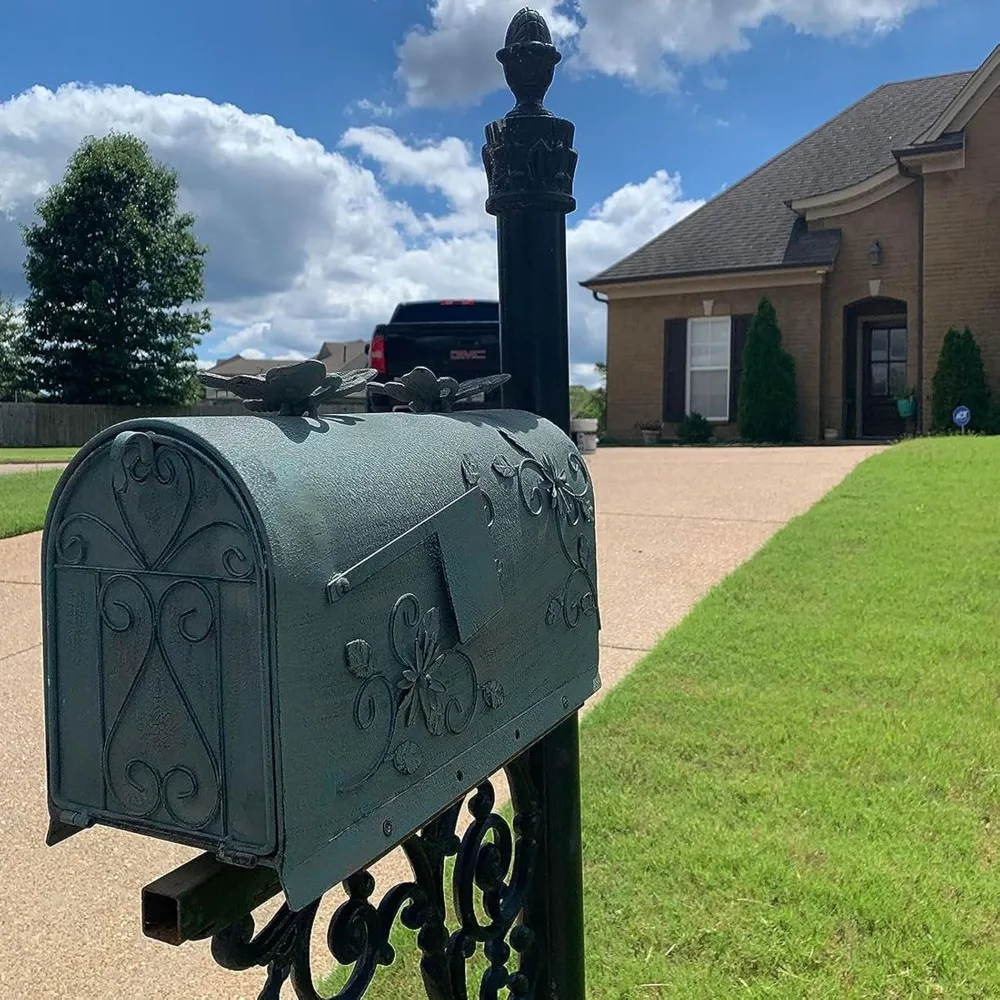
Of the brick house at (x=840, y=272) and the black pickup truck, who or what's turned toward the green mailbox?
the brick house

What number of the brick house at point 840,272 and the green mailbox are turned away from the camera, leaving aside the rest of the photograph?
0

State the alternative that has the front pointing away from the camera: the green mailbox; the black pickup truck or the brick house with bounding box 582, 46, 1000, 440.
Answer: the black pickup truck

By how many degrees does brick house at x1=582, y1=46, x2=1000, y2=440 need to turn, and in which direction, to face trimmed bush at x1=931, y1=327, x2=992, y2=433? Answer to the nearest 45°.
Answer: approximately 45° to its left

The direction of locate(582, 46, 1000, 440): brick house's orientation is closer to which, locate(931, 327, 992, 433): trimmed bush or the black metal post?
the black metal post

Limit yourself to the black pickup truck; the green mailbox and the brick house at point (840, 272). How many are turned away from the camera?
1

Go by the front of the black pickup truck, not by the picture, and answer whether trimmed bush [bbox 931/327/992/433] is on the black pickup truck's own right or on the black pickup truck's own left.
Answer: on the black pickup truck's own right

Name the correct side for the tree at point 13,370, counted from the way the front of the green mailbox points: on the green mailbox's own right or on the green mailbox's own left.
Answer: on the green mailbox's own right

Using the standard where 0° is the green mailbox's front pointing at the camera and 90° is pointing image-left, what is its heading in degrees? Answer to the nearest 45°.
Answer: approximately 45°

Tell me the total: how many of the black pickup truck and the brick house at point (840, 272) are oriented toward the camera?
1

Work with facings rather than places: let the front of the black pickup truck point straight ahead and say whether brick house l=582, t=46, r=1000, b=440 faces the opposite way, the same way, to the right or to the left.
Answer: the opposite way

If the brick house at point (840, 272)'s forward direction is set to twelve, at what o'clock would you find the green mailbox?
The green mailbox is roughly at 12 o'clock from the brick house.

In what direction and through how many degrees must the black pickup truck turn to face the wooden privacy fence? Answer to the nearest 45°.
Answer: approximately 45° to its left

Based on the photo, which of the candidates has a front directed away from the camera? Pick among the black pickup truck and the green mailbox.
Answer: the black pickup truck

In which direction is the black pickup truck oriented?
away from the camera

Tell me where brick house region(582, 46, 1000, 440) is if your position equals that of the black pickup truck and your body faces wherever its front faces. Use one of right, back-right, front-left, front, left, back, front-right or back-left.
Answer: front-right
